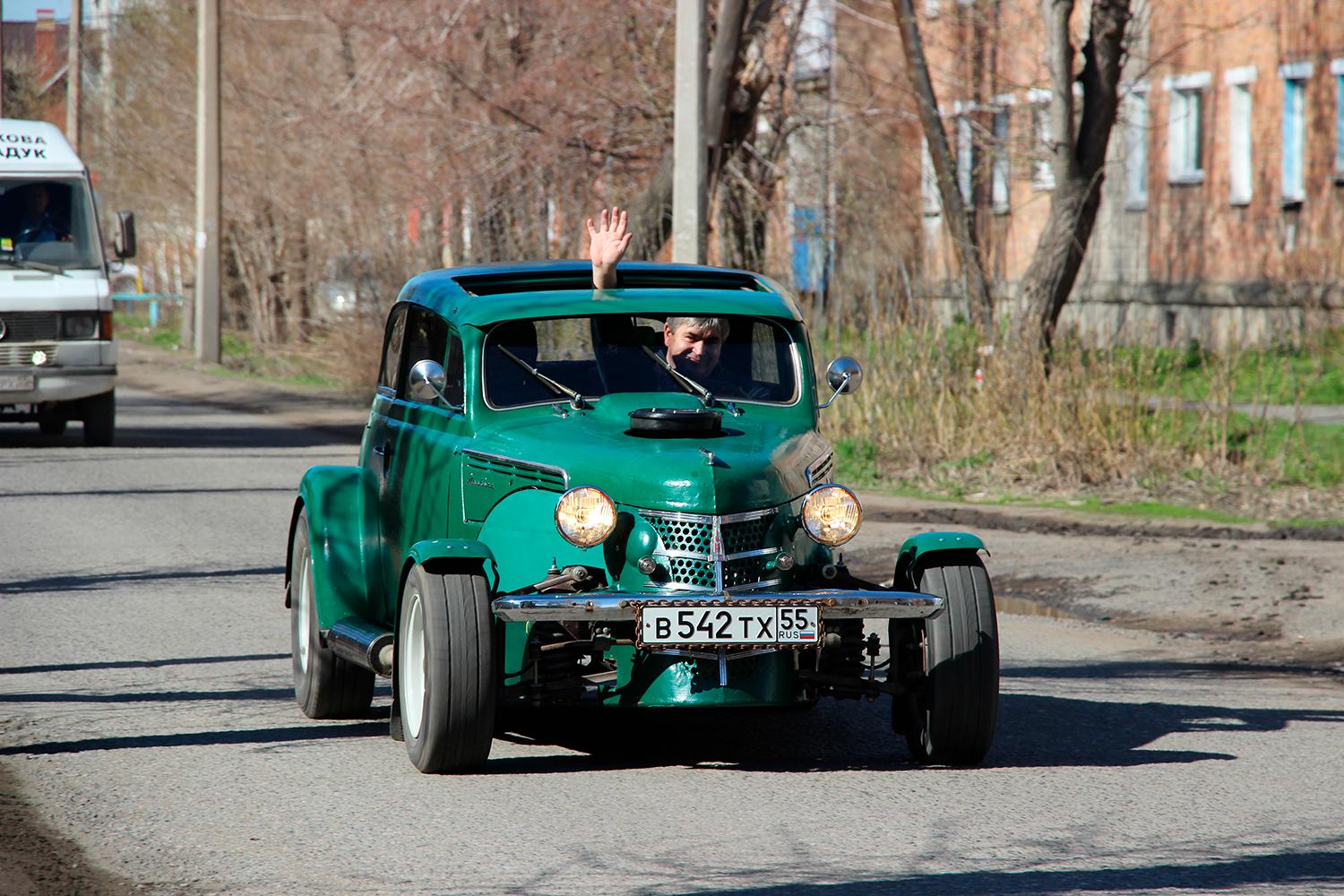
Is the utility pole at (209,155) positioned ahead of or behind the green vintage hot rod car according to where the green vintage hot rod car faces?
behind

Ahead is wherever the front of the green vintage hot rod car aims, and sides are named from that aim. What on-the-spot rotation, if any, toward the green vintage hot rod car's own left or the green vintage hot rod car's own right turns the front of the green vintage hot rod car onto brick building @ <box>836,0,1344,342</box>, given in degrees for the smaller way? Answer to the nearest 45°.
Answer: approximately 180°

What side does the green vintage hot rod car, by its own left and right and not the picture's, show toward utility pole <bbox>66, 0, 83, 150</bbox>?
back

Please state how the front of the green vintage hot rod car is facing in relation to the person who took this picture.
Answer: facing the viewer

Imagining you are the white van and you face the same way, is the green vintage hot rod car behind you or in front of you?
in front

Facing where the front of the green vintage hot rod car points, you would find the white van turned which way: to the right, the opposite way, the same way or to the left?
the same way

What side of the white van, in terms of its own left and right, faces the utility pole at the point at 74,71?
back

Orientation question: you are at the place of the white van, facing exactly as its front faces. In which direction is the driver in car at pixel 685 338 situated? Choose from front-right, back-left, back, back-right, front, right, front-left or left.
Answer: front

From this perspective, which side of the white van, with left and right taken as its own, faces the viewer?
front

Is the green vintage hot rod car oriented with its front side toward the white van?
no

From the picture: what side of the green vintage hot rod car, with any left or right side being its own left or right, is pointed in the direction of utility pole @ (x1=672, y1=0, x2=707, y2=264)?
back

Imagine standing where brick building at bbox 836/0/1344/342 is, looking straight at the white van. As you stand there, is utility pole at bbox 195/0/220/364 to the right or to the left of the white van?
right

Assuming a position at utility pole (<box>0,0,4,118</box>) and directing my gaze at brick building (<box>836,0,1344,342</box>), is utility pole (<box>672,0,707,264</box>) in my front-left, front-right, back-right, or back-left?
front-right

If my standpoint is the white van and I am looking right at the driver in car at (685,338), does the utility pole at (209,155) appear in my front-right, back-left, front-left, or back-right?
back-left
